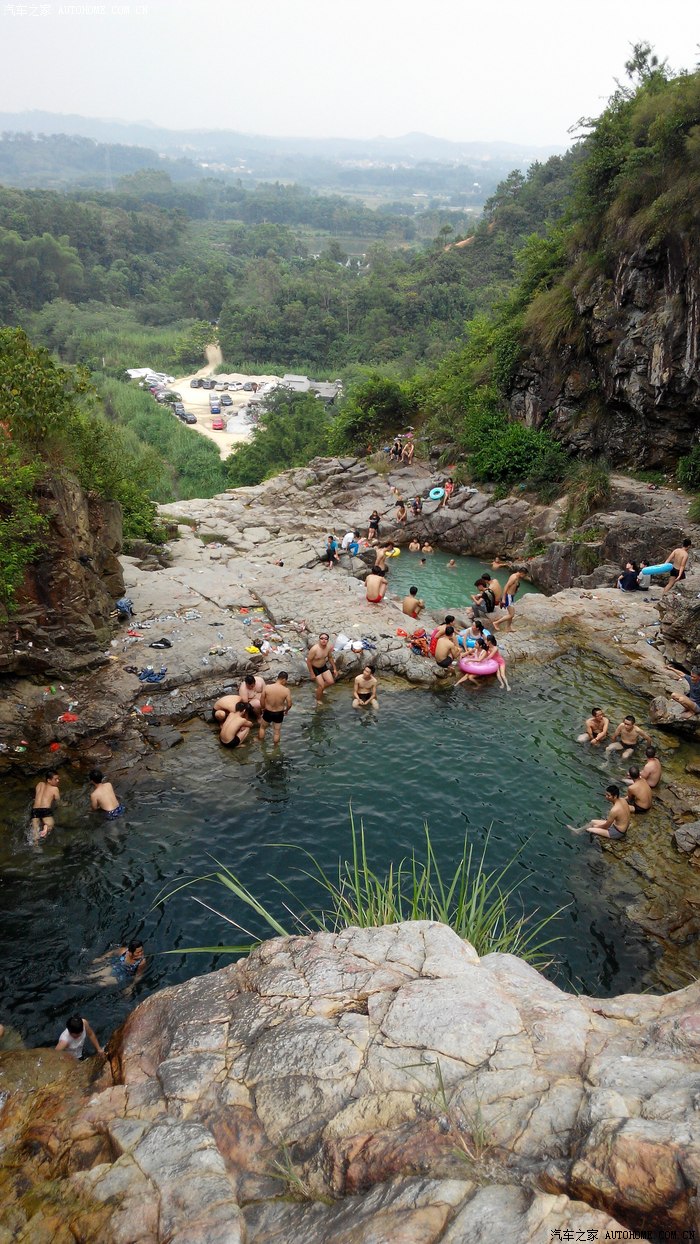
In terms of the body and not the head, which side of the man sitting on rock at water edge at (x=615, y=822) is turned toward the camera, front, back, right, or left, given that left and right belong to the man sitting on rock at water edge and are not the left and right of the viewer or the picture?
left

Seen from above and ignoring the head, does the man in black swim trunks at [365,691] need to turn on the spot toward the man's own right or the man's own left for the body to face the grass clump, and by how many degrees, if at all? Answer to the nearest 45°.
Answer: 0° — they already face it

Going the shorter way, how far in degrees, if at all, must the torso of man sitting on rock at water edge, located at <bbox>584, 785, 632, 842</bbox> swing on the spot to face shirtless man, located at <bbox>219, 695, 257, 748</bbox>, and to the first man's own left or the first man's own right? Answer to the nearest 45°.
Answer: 0° — they already face them

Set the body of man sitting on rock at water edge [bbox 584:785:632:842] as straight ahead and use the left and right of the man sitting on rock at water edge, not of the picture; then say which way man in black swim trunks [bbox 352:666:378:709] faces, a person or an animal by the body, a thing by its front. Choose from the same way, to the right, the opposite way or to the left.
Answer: to the left

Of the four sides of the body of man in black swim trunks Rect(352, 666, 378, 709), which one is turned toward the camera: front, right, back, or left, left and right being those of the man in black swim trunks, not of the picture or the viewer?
front

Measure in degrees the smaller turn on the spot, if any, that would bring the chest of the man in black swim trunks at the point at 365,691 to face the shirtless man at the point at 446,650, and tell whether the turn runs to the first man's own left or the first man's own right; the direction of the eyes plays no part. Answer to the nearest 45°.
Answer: approximately 135° to the first man's own left

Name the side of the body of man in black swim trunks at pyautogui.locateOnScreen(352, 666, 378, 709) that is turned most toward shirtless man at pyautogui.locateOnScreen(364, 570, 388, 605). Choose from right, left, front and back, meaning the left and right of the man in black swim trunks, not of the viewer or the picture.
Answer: back

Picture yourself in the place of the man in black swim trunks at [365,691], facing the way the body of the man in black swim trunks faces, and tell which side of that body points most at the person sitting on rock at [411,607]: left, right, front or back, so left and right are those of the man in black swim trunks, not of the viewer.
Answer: back

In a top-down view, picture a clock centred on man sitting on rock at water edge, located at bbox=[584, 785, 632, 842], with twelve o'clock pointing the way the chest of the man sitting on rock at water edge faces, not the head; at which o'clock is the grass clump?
The grass clump is roughly at 10 o'clock from the man sitting on rock at water edge.

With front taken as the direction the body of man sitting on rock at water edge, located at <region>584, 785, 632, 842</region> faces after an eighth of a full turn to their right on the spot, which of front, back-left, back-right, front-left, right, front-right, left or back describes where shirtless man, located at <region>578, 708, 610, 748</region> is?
front-right
